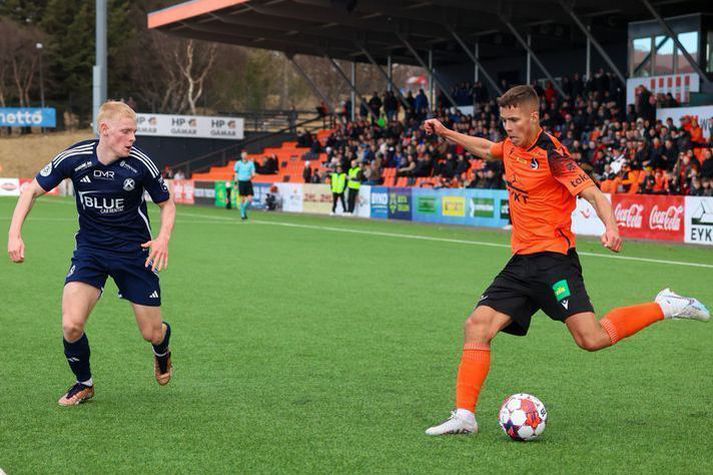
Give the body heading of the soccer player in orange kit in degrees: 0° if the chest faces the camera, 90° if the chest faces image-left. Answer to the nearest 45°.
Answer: approximately 45°

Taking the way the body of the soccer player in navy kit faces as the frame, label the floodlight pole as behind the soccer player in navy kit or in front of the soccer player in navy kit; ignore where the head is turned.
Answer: behind

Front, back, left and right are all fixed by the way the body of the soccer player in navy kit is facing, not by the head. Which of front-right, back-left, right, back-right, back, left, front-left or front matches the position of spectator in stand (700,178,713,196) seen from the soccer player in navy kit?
back-left

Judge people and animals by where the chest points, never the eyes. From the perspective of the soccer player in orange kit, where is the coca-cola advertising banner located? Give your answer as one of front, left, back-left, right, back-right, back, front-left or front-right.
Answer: back-right

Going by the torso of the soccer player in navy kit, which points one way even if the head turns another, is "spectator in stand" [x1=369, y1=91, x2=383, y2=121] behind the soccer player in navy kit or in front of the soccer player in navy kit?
behind

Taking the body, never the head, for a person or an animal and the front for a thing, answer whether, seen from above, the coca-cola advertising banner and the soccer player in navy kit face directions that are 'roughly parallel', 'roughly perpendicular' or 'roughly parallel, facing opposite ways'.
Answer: roughly perpendicular

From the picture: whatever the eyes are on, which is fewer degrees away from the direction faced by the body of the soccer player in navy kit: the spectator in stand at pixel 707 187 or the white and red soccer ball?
the white and red soccer ball

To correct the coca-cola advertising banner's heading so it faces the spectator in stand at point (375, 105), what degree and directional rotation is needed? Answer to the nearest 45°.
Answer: approximately 90° to its right

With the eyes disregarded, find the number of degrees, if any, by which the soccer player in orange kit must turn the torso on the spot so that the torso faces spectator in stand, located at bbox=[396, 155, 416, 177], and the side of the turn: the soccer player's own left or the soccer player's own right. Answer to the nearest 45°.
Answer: approximately 135° to the soccer player's own right

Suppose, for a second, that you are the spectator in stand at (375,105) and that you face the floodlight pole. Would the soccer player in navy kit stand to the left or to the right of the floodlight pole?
left

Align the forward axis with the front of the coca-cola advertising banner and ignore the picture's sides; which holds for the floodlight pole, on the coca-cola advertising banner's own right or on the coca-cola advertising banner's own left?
on the coca-cola advertising banner's own right
